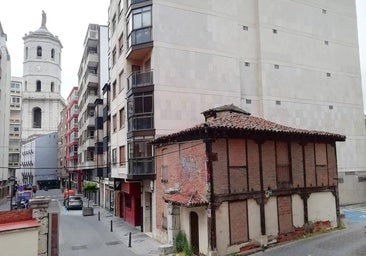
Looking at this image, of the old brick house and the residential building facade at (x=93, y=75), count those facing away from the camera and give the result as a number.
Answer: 0

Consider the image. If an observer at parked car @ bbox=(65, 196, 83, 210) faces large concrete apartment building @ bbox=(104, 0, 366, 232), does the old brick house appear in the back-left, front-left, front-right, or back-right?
front-right

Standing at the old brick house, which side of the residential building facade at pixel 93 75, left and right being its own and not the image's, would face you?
left

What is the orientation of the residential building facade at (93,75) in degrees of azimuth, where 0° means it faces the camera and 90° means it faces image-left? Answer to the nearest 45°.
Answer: approximately 90°

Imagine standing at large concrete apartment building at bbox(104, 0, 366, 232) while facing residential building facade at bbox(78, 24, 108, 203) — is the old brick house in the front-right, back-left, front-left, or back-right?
back-left

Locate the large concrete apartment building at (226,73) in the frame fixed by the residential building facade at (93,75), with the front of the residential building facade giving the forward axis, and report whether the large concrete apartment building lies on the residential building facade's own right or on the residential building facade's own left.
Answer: on the residential building facade's own left

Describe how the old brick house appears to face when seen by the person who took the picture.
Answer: facing the viewer and to the left of the viewer
